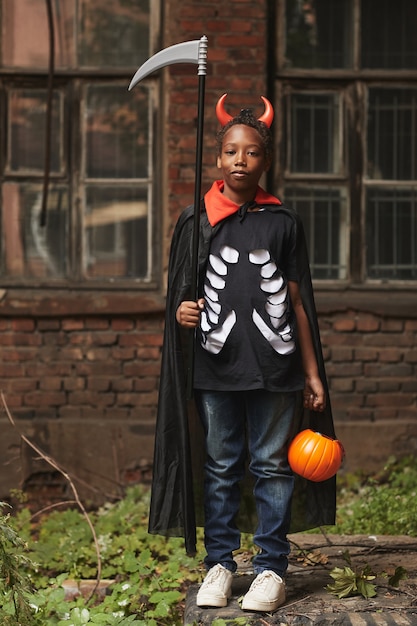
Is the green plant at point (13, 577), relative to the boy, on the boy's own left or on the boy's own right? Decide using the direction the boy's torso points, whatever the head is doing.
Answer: on the boy's own right

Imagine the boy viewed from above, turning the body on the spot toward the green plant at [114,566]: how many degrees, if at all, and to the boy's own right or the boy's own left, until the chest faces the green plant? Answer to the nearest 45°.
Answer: approximately 135° to the boy's own right

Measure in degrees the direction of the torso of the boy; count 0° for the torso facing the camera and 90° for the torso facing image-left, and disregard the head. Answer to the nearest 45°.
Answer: approximately 0°

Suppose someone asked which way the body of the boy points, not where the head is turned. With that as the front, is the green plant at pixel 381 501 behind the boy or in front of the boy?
behind
